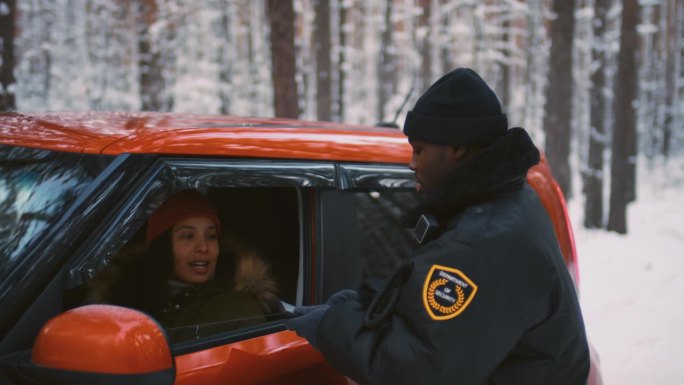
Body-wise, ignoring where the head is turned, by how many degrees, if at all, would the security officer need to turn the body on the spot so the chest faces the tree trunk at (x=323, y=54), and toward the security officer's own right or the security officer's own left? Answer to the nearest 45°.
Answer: approximately 90° to the security officer's own right

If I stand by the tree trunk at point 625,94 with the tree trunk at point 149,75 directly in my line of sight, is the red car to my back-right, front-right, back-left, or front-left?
front-left

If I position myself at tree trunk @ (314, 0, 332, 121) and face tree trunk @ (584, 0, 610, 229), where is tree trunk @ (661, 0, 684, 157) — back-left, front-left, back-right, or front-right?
front-left

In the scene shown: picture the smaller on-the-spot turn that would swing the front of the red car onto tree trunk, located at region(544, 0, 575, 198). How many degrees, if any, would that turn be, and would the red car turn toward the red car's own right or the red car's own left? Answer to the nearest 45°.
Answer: approximately 180°

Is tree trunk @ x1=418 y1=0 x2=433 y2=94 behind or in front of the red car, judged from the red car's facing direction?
behind

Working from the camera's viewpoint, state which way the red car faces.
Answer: facing the viewer and to the left of the viewer

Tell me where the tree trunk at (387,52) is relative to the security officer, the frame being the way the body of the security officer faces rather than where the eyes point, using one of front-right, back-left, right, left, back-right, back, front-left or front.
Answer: right

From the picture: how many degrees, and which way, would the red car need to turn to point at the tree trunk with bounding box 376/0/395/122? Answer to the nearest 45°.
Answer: approximately 135° to its right

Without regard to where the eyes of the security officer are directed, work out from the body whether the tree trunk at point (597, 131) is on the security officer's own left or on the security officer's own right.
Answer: on the security officer's own right

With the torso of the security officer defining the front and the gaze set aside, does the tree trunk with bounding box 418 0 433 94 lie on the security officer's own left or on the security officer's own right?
on the security officer's own right

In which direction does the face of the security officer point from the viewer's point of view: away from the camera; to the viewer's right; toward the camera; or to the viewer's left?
to the viewer's left

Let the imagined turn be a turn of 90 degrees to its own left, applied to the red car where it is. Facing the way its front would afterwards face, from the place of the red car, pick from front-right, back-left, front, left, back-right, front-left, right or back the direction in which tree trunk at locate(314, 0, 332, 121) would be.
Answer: back-left

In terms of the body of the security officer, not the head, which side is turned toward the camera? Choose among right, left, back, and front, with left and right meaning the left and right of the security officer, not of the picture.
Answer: left
